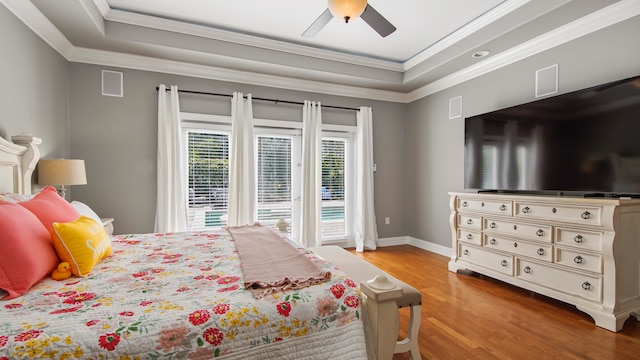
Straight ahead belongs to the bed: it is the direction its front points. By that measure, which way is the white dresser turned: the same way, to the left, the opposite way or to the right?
the opposite way

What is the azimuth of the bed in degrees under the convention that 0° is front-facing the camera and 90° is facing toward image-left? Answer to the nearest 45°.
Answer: approximately 270°

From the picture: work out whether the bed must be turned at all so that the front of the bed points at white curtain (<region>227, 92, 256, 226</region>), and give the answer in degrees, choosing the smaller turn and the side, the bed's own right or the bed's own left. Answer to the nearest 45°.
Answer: approximately 90° to the bed's own left

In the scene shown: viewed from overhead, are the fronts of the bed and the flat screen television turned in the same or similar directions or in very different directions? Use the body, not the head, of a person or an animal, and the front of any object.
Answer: very different directions

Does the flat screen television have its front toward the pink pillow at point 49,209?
yes

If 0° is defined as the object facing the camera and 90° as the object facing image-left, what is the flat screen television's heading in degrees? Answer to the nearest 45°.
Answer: approximately 45°

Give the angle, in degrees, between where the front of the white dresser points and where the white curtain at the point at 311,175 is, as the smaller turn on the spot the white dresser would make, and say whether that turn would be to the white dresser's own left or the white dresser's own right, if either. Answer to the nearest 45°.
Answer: approximately 45° to the white dresser's own right

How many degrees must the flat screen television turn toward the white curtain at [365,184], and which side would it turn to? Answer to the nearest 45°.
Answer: approximately 45° to its right

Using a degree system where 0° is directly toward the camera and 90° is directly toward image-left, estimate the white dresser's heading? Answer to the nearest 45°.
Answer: approximately 45°

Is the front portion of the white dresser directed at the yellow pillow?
yes

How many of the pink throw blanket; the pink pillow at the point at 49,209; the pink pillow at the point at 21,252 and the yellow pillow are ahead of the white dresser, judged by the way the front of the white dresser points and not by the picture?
4

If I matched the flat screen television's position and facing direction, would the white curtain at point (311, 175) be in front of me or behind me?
in front

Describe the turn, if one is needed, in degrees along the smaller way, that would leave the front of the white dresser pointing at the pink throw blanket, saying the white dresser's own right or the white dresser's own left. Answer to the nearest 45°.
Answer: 0° — it already faces it
